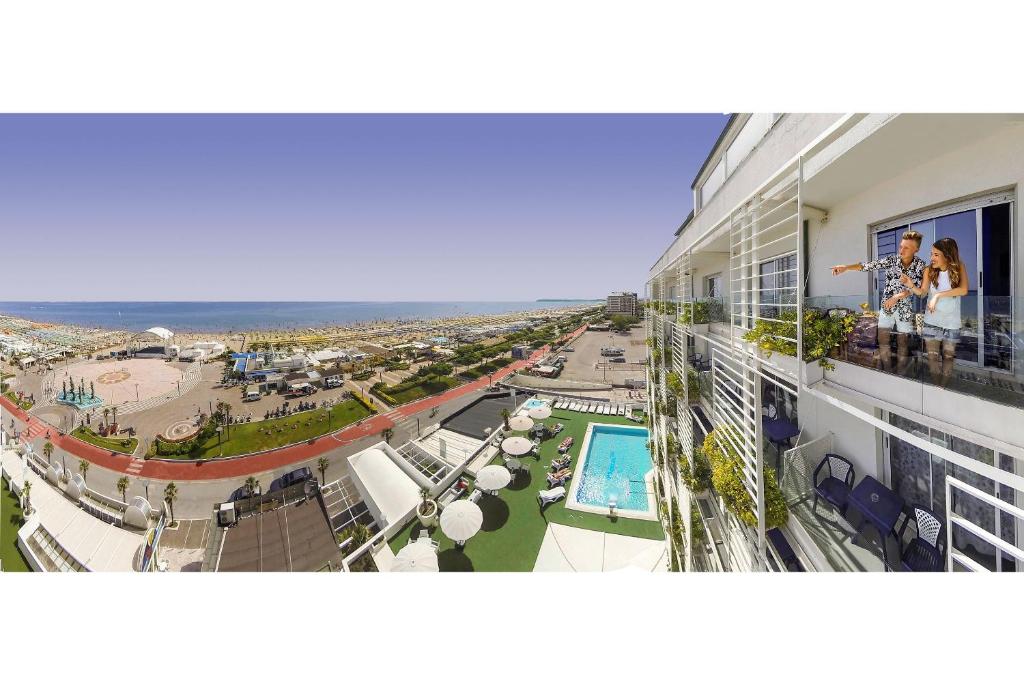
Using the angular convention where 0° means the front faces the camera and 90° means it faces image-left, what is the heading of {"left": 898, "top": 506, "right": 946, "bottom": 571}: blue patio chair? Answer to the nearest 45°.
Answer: approximately 45°

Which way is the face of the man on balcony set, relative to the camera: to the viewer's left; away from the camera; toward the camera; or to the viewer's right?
to the viewer's left

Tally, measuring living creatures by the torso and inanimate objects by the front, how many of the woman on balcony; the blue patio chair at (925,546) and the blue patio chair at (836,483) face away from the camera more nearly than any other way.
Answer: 0
